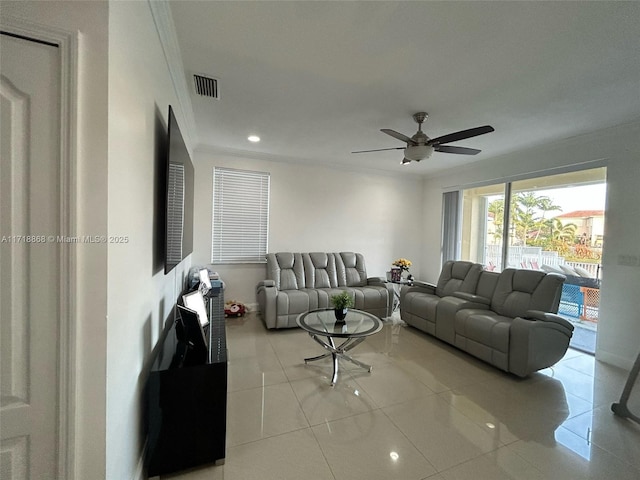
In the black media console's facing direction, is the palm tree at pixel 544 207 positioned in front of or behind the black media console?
in front

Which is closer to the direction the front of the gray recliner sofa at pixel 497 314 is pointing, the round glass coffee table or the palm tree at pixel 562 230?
the round glass coffee table

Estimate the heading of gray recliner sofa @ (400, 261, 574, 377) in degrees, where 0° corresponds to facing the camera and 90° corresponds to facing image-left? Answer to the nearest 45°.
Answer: approximately 45°

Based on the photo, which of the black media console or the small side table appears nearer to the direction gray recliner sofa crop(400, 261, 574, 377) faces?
the black media console

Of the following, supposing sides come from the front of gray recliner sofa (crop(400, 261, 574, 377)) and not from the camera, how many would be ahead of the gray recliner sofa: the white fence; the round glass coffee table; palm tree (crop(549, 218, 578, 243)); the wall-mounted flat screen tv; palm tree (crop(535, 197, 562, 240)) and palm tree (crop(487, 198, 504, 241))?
2

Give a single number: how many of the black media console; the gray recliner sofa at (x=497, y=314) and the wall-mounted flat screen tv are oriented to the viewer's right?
2

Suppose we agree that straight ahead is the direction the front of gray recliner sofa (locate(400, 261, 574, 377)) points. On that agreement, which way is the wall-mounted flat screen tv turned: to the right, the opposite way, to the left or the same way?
the opposite way

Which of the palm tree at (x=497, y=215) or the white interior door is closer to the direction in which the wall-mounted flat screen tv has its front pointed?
the palm tree

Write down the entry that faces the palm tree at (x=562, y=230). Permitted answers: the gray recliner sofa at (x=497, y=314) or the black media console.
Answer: the black media console

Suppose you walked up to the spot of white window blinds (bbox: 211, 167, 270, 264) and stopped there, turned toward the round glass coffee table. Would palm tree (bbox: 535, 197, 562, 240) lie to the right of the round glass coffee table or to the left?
left

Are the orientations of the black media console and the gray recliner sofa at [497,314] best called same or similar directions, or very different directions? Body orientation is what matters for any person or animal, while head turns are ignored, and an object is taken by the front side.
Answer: very different directions

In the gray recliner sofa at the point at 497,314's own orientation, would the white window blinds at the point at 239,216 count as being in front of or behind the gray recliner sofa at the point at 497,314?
in front

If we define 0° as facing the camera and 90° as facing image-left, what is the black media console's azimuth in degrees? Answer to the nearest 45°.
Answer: approximately 270°

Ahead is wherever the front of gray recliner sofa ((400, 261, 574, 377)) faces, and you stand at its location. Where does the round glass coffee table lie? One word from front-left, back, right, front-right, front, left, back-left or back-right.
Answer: front

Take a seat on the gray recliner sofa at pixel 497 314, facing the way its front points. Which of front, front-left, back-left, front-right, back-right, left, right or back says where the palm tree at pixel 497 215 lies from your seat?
back-right

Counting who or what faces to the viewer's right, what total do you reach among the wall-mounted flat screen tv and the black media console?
2

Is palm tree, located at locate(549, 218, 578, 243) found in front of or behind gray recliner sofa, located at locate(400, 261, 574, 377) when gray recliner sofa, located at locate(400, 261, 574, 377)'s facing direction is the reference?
behind

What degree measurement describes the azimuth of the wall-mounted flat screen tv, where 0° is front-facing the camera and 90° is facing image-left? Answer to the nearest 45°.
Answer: approximately 270°

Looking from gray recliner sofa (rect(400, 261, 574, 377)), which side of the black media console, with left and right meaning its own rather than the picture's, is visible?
front

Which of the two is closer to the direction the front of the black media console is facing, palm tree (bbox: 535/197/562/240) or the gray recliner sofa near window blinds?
the palm tree
